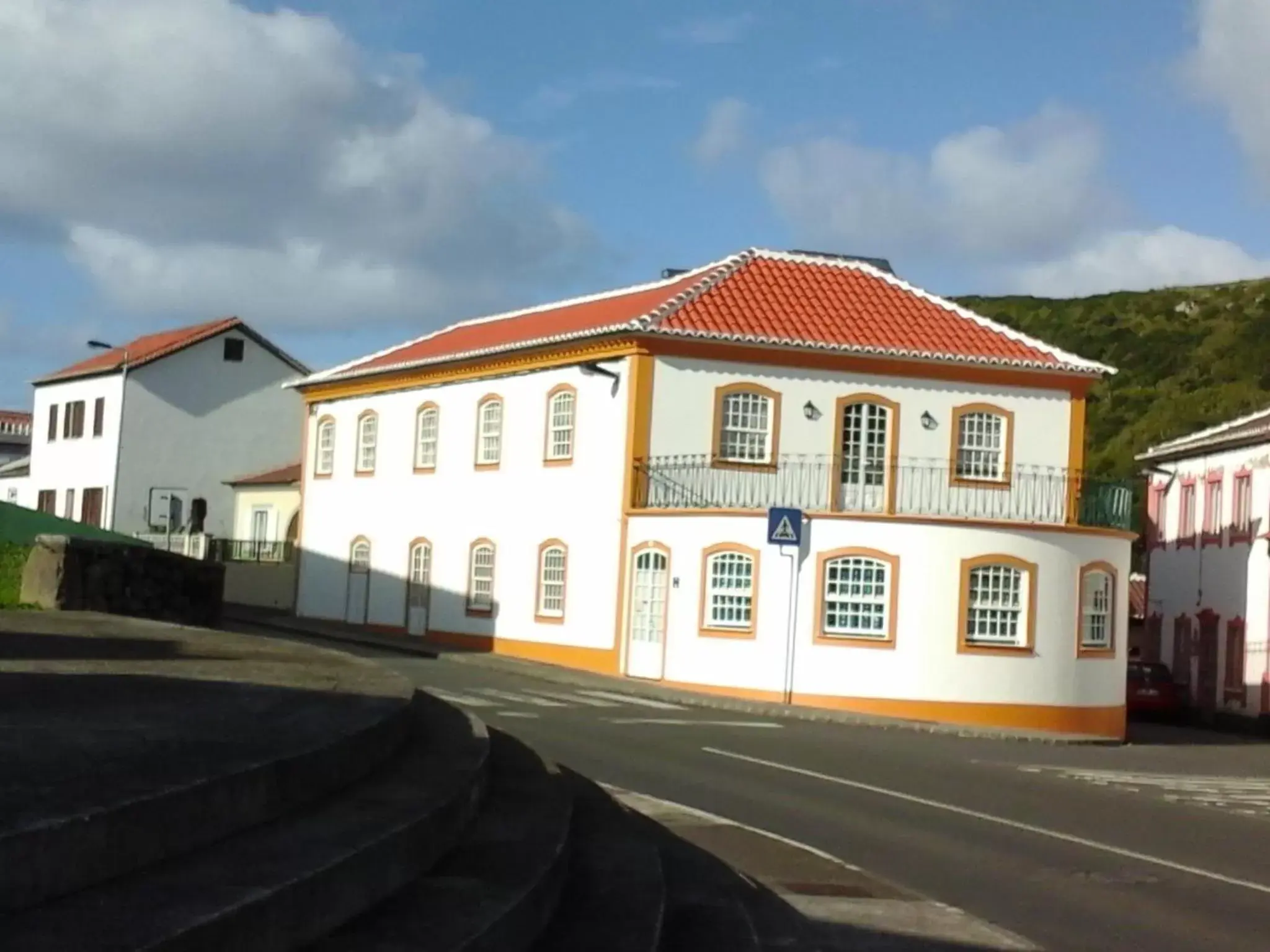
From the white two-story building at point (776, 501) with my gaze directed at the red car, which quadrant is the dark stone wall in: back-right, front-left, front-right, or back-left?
back-right

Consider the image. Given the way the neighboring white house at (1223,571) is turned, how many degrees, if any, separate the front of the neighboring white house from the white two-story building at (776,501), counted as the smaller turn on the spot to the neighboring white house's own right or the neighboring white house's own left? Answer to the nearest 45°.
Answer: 0° — it already faces it

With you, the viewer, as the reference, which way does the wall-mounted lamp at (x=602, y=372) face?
facing to the left of the viewer

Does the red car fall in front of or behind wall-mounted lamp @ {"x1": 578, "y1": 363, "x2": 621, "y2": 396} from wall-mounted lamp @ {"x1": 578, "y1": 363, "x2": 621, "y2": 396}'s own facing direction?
behind

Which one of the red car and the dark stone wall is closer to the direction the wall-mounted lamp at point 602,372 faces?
the dark stone wall
